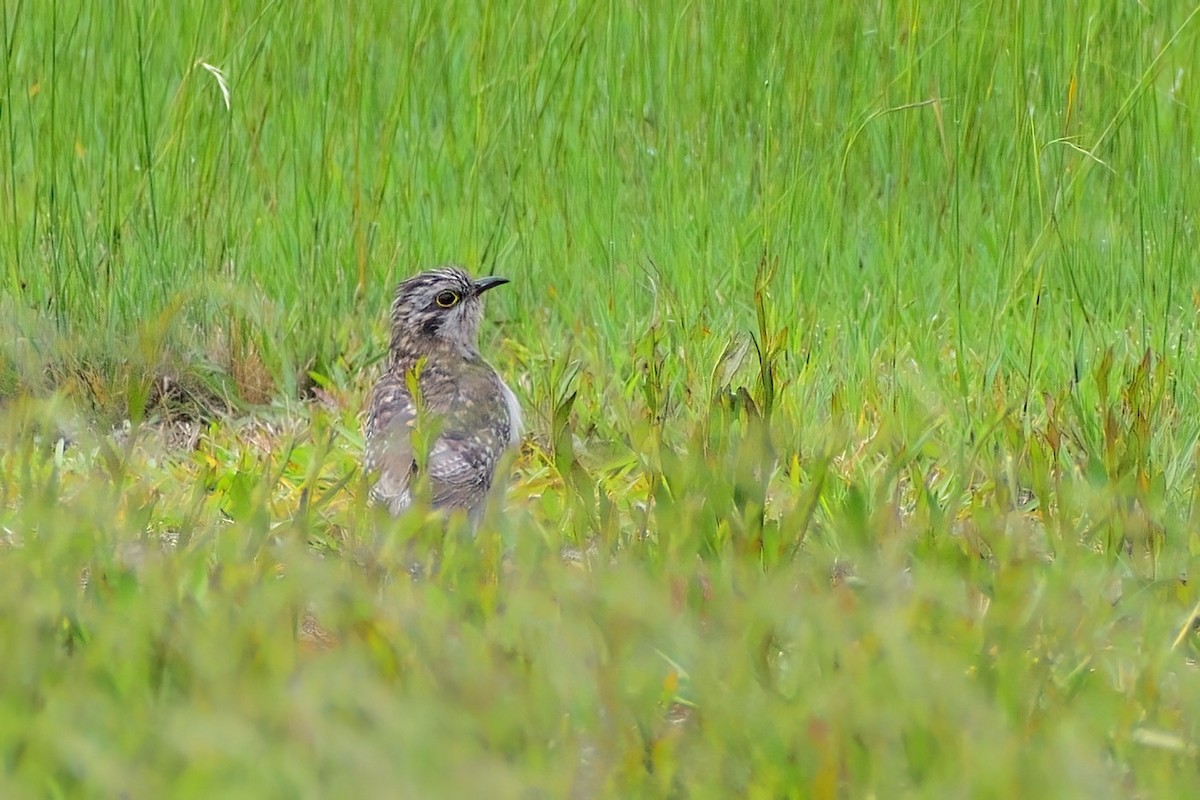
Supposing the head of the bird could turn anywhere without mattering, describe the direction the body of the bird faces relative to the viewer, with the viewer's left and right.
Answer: facing away from the viewer and to the right of the viewer
